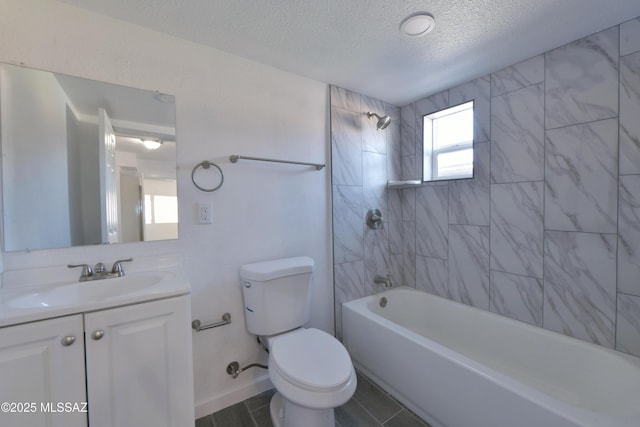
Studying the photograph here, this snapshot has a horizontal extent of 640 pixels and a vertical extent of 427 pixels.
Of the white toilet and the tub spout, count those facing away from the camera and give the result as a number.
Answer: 0

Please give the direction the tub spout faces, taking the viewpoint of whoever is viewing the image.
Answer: facing the viewer and to the right of the viewer

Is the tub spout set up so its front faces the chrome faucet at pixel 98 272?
no

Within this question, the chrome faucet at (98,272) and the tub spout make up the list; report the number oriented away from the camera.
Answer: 0

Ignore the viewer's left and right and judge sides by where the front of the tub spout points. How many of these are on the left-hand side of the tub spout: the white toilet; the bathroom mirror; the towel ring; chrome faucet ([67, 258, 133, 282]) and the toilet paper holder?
0

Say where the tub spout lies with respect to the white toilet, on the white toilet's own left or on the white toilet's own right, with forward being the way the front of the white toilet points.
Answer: on the white toilet's own left

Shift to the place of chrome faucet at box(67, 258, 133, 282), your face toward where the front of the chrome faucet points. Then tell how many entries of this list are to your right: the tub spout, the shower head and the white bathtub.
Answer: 0

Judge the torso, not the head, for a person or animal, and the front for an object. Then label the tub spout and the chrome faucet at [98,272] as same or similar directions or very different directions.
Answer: same or similar directions

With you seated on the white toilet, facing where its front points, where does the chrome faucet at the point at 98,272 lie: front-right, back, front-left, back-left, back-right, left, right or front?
back-right

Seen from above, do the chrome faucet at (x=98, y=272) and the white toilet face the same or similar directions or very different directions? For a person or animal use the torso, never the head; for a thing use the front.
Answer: same or similar directions

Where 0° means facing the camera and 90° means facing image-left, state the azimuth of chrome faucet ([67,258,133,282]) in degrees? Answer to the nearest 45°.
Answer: approximately 0°

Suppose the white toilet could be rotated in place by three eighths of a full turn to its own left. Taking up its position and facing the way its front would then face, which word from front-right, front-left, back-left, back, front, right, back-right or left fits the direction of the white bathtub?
right

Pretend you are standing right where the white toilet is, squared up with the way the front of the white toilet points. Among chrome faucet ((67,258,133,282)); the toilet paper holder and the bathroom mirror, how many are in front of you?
0
